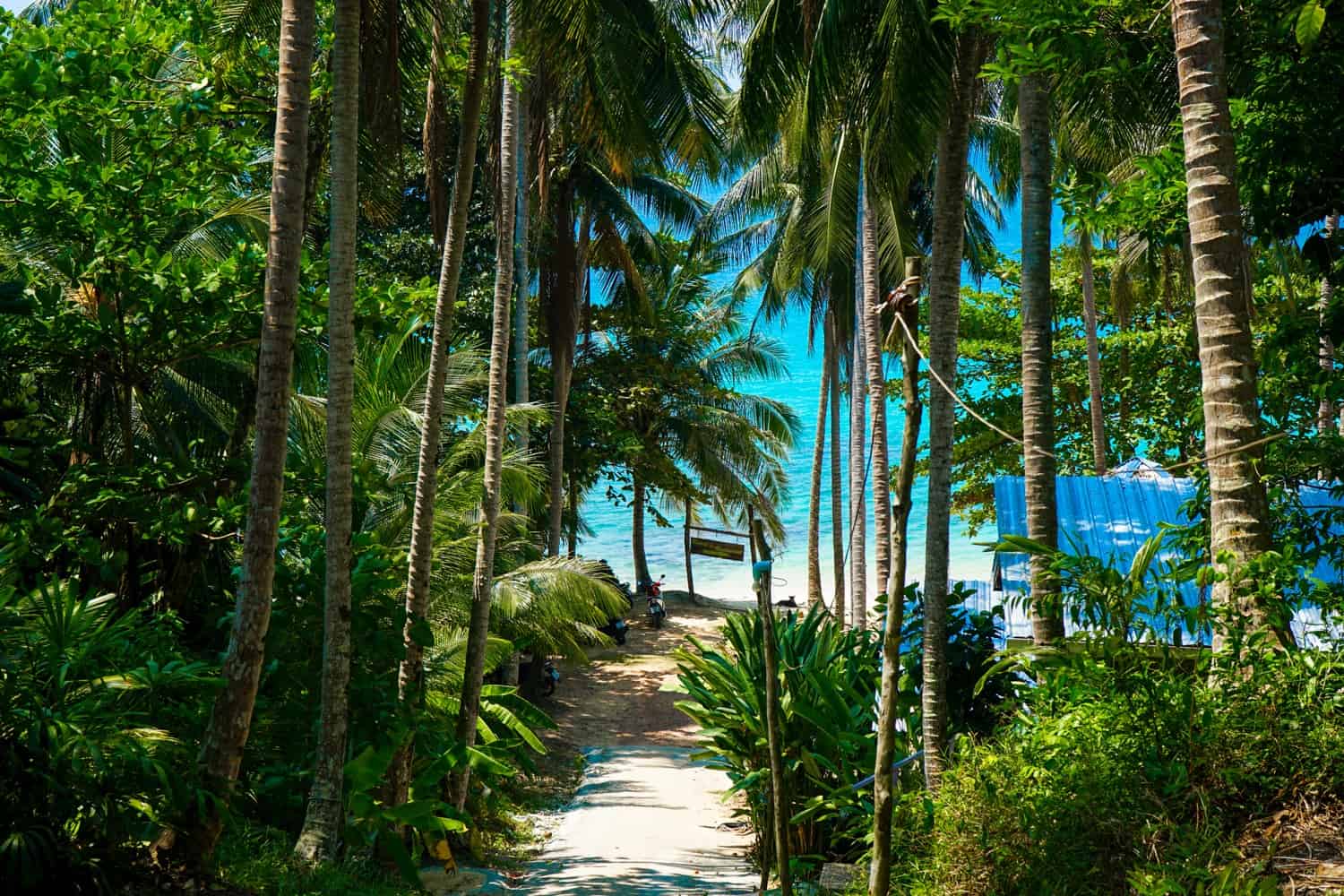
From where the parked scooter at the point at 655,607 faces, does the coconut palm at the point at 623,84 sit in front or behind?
behind

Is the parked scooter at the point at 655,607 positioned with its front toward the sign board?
no
